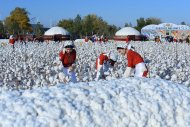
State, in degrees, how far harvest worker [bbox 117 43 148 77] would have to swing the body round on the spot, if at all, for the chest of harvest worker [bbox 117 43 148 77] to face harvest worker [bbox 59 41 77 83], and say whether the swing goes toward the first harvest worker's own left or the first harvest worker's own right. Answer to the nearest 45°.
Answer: approximately 45° to the first harvest worker's own right

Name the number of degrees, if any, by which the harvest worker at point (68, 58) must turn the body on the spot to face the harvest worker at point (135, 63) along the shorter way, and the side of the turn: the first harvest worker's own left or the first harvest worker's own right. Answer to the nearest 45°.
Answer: approximately 45° to the first harvest worker's own left

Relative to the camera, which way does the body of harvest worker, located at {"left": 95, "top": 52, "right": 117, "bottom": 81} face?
to the viewer's right

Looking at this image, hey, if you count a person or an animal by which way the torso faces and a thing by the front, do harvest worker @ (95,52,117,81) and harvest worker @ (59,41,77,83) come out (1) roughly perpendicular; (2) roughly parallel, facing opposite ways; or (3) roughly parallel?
roughly perpendicular

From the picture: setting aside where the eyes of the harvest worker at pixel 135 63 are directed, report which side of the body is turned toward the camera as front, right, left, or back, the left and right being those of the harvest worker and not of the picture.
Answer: left

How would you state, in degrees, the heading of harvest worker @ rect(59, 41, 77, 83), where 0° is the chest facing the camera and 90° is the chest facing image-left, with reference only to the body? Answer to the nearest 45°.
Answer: approximately 0°

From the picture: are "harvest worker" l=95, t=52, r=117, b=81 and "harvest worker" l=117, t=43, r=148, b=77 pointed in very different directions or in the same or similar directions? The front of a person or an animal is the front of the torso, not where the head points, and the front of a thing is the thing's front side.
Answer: very different directions

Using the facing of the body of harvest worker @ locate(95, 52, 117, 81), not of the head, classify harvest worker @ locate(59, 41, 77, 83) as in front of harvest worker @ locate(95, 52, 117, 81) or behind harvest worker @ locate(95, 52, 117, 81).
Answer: behind
